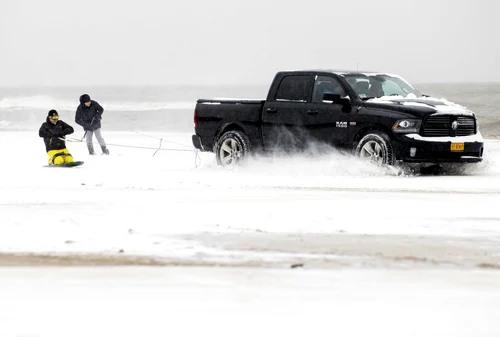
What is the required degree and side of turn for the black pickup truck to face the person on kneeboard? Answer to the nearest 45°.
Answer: approximately 135° to its right

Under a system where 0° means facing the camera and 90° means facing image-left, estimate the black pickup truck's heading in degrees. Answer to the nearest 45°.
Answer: approximately 315°

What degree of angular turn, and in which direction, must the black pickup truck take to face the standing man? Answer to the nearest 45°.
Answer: approximately 180°
